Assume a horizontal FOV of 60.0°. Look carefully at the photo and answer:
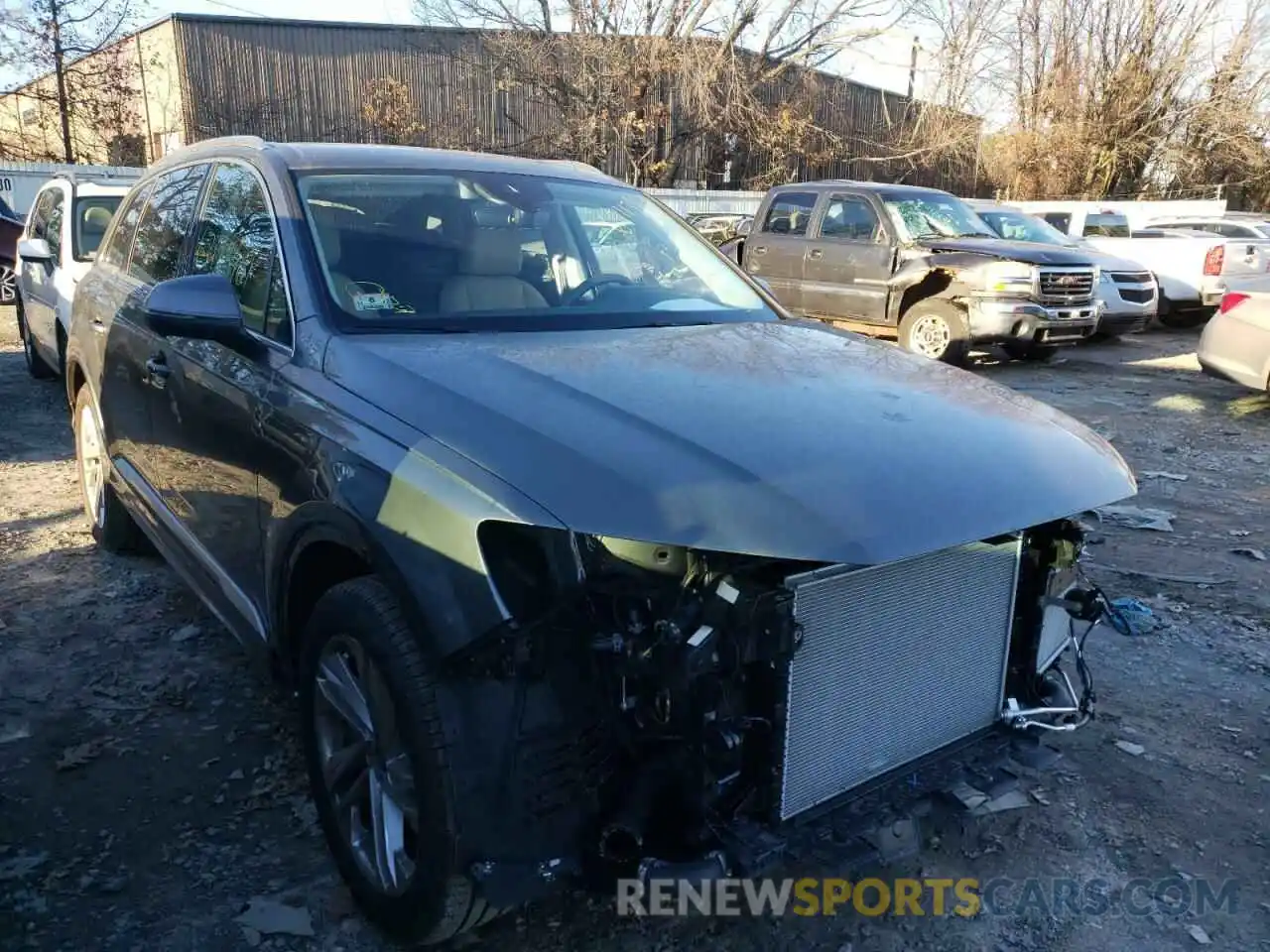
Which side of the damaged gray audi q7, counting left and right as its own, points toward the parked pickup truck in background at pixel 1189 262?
left

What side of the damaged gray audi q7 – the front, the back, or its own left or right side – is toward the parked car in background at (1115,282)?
left

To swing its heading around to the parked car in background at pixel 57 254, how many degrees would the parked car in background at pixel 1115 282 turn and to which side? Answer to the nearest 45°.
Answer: approximately 90° to its right

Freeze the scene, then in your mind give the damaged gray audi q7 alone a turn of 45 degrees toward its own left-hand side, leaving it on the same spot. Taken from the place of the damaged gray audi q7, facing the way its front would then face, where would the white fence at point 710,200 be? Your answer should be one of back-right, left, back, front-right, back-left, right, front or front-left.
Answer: left

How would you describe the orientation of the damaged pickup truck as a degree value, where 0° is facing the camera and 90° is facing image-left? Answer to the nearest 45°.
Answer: approximately 315°

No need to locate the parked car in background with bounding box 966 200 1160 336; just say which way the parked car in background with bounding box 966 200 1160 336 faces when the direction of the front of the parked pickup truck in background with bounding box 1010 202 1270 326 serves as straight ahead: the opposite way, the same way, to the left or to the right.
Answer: the opposite way

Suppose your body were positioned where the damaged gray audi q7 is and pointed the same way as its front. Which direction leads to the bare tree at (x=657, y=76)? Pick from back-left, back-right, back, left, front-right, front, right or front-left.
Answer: back-left

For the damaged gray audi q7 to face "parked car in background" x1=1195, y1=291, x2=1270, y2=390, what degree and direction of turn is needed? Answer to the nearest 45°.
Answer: approximately 90° to its left

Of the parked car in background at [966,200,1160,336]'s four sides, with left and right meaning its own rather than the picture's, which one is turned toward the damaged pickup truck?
right

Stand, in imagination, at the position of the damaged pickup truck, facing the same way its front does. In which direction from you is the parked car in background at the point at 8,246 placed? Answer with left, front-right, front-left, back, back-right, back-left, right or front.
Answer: back-right

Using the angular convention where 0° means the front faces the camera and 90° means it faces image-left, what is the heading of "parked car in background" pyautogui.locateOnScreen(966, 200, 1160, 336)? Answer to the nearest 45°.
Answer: approximately 315°

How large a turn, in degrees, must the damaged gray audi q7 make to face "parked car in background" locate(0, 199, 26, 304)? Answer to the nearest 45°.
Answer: approximately 180°
